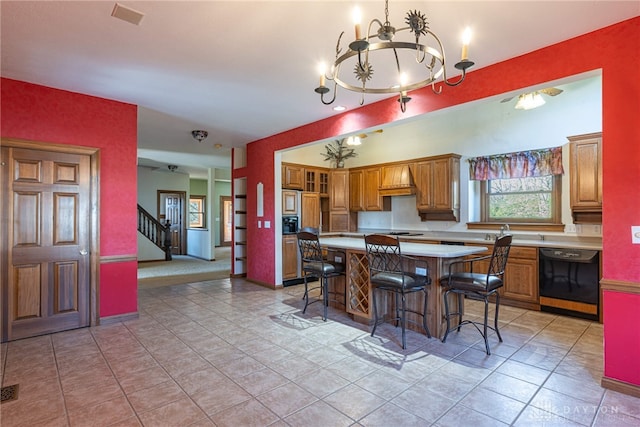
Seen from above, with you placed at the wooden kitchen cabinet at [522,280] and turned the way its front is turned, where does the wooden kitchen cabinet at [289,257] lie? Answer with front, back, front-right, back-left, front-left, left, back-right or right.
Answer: right

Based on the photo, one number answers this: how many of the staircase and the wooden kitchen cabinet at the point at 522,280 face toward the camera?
1

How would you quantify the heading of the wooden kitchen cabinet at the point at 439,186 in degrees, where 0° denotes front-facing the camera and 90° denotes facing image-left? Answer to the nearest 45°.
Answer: approximately 45°

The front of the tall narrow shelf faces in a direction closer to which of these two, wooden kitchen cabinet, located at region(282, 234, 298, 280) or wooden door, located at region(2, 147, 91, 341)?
the wooden kitchen cabinet

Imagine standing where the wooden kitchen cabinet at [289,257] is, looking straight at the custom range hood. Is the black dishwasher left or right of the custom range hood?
right

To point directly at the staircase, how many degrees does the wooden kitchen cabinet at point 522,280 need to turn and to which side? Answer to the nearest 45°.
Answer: approximately 90° to its right

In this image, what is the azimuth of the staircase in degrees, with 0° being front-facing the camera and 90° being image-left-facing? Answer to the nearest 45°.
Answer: approximately 270°
